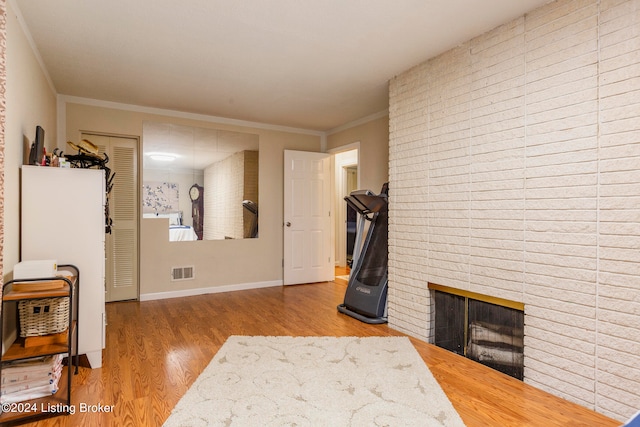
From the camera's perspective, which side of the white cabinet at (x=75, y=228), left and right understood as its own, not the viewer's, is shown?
right

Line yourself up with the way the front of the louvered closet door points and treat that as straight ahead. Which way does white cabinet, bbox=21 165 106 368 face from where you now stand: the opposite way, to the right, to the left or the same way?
to the left

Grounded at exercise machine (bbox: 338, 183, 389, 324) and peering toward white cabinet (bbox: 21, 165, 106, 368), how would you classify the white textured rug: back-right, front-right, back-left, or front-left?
front-left

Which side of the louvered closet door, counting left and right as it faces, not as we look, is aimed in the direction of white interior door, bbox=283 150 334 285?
left

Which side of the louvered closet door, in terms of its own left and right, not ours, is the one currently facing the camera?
front

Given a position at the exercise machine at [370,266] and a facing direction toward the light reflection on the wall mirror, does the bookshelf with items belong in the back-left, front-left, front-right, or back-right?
front-left

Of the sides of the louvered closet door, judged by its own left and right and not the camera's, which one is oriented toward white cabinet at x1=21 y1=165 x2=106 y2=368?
front

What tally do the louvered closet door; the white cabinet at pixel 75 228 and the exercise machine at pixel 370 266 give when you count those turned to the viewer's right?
1
